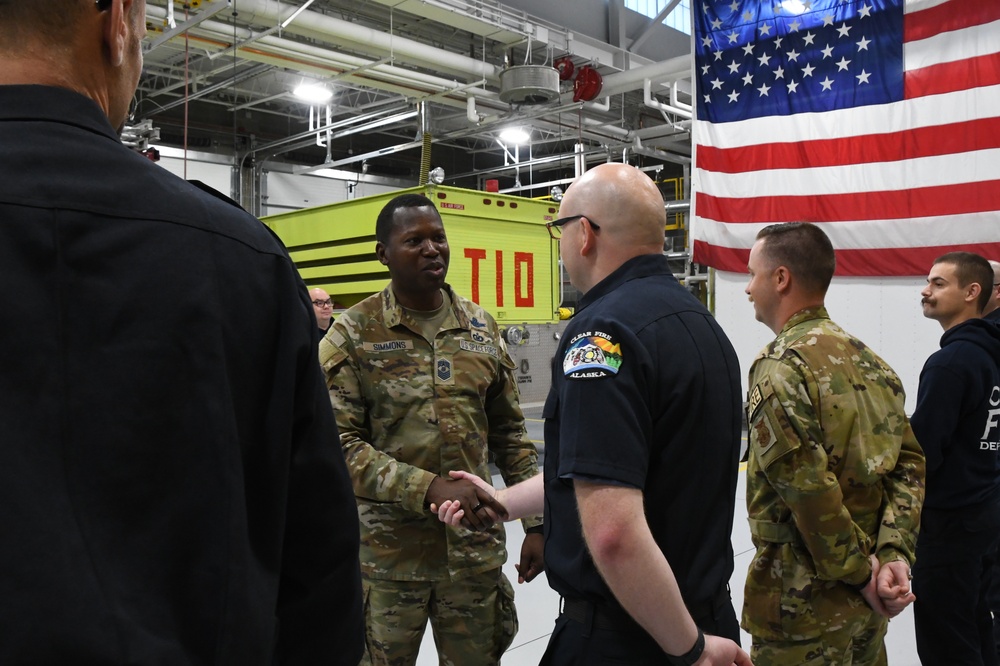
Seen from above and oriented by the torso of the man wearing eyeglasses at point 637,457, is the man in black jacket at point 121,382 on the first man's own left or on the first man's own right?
on the first man's own left

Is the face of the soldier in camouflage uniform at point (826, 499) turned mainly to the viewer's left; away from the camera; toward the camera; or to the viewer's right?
to the viewer's left

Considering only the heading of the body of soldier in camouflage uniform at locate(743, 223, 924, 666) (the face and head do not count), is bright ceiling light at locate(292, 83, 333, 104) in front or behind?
in front

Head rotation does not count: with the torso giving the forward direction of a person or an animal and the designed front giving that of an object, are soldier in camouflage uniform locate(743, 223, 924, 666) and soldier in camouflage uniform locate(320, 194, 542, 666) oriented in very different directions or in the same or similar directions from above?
very different directions

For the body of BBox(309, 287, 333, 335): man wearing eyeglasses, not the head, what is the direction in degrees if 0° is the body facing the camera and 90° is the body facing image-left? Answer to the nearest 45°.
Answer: approximately 315°

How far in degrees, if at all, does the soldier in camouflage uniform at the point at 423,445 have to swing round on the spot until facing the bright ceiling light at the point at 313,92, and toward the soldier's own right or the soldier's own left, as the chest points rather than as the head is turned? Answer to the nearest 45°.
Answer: approximately 135° to the soldier's own left

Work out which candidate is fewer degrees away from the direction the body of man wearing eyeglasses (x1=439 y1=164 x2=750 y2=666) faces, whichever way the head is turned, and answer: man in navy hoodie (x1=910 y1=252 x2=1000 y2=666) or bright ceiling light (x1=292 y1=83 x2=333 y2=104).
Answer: the bright ceiling light

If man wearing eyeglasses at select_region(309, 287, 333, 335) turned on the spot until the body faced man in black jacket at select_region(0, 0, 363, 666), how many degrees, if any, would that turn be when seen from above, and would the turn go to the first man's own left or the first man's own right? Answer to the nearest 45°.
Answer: approximately 45° to the first man's own right

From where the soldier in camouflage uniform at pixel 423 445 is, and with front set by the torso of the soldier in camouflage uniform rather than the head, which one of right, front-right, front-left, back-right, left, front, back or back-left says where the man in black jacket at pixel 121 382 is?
front-right

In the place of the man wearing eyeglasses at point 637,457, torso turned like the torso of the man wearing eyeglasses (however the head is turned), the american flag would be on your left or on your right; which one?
on your right

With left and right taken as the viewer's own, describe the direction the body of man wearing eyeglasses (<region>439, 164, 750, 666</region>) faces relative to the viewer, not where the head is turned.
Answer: facing away from the viewer and to the left of the viewer

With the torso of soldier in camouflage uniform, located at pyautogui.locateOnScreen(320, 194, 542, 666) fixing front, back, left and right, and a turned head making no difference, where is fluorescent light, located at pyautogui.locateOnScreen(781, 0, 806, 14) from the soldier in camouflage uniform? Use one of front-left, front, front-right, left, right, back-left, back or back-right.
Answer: left

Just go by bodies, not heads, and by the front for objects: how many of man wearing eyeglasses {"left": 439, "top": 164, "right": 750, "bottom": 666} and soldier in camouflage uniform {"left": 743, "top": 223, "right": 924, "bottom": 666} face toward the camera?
0

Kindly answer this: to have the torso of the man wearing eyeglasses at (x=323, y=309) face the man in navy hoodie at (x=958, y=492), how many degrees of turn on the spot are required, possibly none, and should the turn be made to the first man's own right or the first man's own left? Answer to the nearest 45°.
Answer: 0° — they already face them

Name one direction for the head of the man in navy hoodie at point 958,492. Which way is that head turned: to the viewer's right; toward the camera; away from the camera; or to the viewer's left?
to the viewer's left

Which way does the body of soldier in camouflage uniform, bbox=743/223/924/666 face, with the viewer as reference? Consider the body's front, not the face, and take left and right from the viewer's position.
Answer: facing away from the viewer and to the left of the viewer
